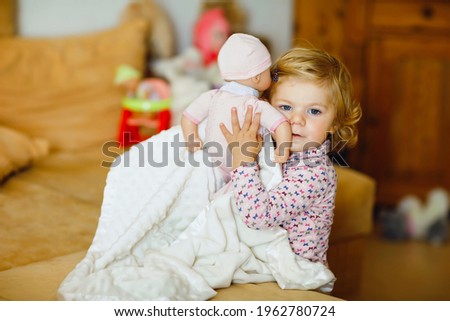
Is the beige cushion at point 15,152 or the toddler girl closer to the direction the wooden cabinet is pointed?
the toddler girl

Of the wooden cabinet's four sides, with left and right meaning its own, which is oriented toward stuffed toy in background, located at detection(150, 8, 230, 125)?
right

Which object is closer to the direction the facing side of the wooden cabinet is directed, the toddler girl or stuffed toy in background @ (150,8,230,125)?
the toddler girl

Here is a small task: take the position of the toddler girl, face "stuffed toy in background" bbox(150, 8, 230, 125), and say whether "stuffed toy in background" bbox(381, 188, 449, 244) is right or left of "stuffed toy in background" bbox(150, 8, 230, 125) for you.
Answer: right

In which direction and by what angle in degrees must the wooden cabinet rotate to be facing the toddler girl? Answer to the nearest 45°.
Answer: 0° — it already faces them

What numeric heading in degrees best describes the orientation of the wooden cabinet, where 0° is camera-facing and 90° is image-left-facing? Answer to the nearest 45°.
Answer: approximately 0°

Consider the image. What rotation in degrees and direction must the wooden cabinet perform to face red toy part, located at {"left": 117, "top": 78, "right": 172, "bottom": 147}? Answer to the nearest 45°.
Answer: approximately 45° to its right
